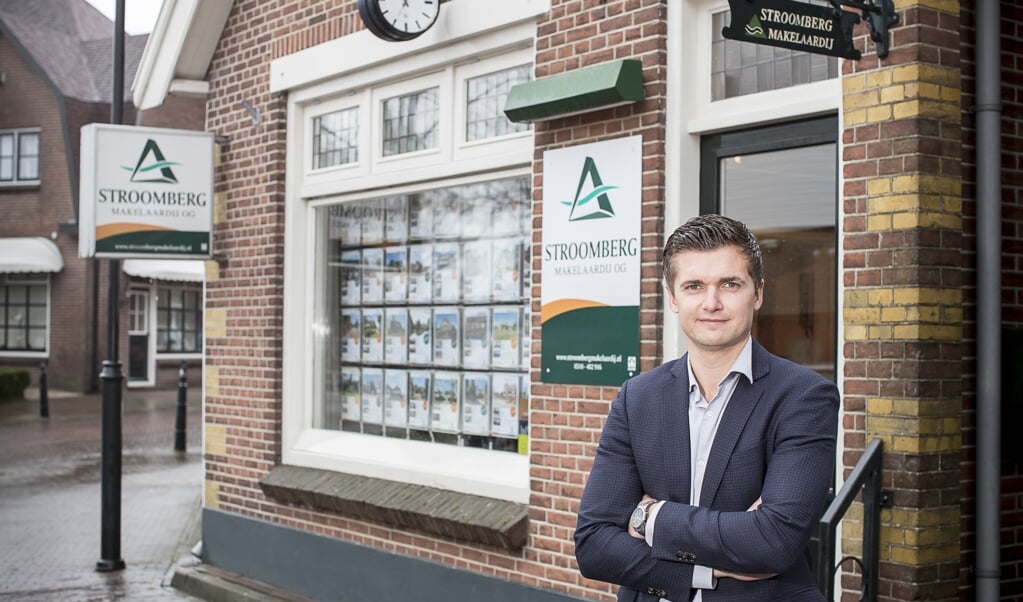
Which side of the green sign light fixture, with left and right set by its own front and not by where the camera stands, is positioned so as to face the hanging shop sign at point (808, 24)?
left

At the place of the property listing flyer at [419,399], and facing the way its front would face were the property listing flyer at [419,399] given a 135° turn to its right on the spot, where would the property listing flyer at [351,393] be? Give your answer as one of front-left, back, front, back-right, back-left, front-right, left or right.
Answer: front-left

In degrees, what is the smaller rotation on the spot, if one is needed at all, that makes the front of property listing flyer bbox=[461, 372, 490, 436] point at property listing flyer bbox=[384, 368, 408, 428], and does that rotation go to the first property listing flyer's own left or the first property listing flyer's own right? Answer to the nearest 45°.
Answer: approximately 90° to the first property listing flyer's own right

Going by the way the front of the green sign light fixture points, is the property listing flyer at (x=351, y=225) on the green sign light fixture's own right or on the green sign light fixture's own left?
on the green sign light fixture's own right

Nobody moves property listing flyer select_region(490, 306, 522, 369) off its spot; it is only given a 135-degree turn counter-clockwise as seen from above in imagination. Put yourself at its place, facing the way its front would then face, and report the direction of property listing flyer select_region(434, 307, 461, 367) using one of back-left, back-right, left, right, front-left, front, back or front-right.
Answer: back-left

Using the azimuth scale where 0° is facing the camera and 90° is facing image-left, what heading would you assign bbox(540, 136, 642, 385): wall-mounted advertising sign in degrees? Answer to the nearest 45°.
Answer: approximately 45°

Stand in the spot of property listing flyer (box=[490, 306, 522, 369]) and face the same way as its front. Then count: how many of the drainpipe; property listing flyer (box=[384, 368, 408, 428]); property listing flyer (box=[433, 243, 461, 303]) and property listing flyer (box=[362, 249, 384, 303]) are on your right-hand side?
3
